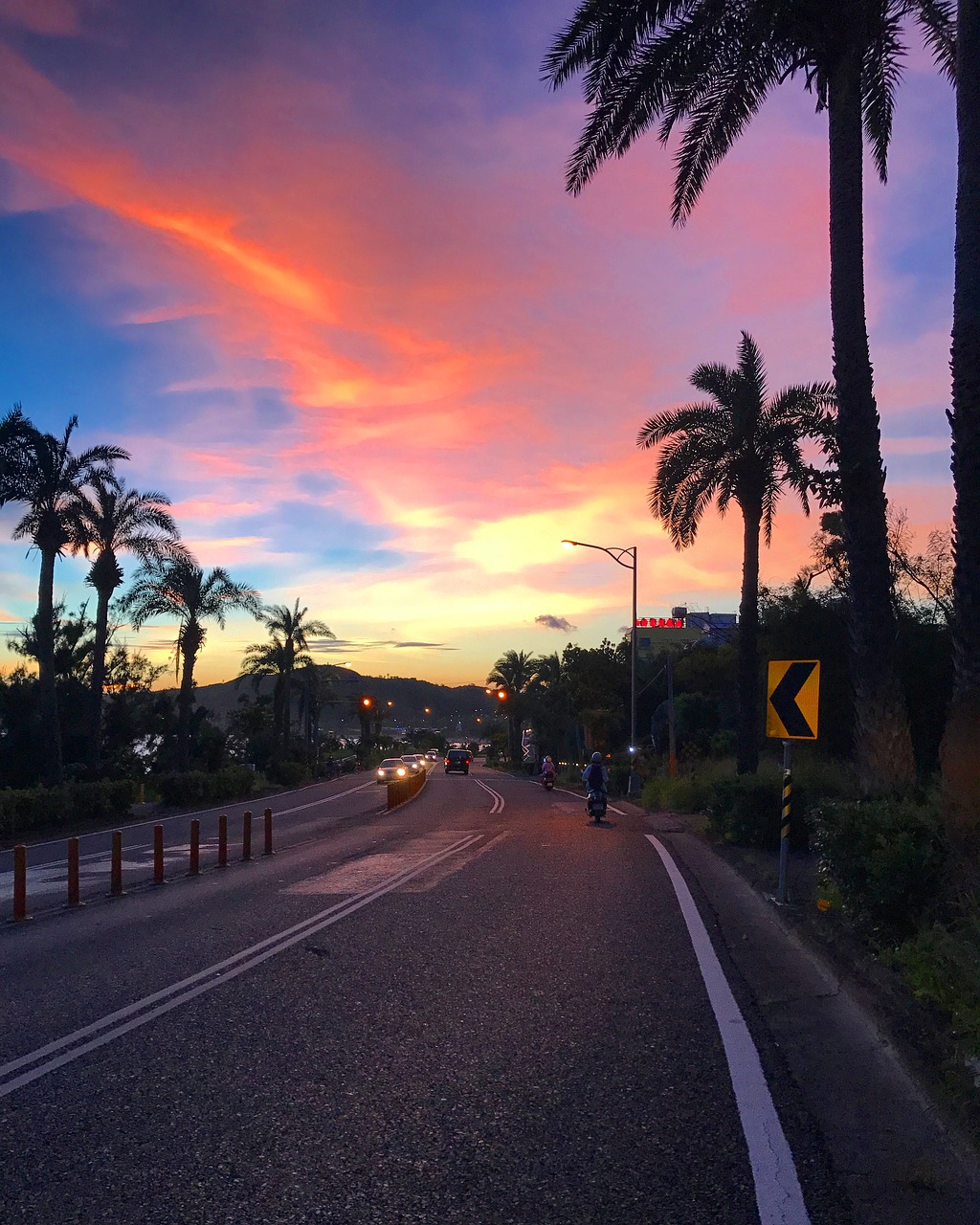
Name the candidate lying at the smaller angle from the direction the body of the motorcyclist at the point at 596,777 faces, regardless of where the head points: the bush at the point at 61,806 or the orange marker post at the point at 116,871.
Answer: the bush

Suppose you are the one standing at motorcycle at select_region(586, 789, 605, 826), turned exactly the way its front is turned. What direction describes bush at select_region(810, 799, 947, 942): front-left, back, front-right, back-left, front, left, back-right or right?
back

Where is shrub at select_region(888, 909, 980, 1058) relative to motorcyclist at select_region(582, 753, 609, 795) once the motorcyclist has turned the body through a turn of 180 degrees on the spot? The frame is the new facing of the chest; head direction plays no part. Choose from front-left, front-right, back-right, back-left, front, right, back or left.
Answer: front

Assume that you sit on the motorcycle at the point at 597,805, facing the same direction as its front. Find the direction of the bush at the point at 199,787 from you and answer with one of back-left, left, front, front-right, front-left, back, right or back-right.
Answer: front-left

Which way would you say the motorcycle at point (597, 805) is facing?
away from the camera

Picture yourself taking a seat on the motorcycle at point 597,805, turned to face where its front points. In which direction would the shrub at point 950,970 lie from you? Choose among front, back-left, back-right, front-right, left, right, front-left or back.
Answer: back

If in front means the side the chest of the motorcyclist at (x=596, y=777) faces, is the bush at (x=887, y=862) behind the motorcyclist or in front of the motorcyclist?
behind

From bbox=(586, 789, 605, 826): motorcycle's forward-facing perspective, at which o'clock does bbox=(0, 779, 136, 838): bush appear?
The bush is roughly at 9 o'clock from the motorcycle.

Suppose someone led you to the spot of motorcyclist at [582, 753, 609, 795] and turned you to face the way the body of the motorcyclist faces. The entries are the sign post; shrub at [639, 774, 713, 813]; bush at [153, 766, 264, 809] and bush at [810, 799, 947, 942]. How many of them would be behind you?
2

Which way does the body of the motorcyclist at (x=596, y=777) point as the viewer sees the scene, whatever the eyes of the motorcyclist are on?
away from the camera
